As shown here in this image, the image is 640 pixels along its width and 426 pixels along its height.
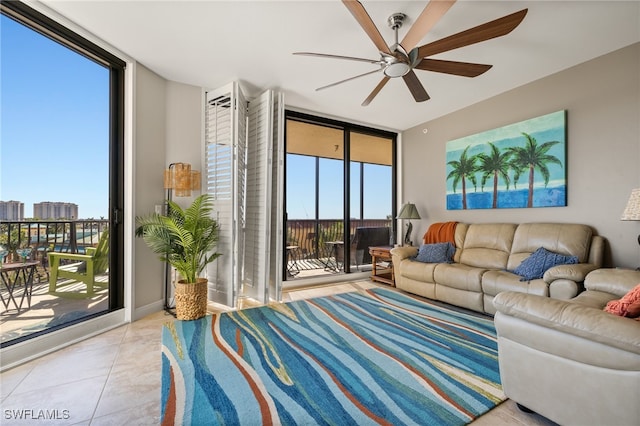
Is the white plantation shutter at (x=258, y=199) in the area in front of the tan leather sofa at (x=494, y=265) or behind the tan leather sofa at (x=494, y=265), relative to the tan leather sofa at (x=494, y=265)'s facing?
in front

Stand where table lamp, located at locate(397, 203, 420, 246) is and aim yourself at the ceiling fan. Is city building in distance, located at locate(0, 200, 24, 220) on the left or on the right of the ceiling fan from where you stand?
right

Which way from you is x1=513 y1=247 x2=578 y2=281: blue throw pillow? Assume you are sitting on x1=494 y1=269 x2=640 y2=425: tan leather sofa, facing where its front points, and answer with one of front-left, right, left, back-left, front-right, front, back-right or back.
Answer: front-right

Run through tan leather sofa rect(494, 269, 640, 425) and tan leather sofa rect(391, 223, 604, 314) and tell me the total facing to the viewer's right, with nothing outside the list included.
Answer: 0

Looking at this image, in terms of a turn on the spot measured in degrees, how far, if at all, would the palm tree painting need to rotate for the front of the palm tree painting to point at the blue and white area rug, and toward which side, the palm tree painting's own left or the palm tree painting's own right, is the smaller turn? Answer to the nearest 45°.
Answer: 0° — it already faces it

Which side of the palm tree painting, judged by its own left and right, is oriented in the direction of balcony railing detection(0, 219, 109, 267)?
front

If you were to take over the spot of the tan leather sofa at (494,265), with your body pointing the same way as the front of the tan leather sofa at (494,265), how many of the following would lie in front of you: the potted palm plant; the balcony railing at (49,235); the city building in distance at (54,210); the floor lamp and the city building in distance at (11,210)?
5

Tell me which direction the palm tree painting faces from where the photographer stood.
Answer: facing the viewer and to the left of the viewer

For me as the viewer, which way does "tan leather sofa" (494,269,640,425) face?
facing away from the viewer and to the left of the viewer

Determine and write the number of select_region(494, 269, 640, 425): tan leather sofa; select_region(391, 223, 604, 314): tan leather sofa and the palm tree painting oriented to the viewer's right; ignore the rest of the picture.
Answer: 0

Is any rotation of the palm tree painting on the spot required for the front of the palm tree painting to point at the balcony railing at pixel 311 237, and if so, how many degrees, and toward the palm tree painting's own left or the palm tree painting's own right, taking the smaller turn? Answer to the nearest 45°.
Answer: approximately 45° to the palm tree painting's own right

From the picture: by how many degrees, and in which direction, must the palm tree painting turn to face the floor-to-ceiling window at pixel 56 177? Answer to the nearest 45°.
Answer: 0° — it already faces it

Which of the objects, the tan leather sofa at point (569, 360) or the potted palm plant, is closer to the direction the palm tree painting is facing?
the potted palm plant
